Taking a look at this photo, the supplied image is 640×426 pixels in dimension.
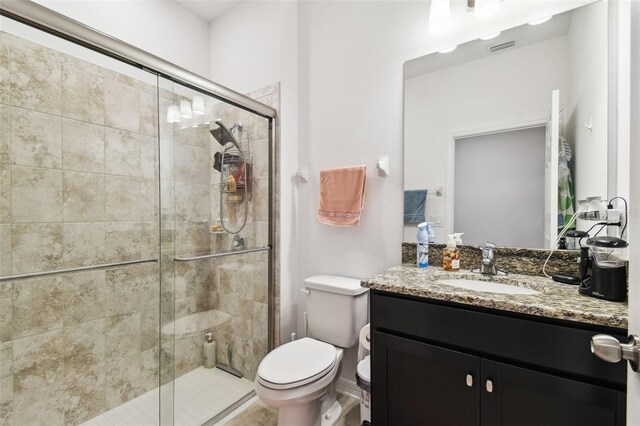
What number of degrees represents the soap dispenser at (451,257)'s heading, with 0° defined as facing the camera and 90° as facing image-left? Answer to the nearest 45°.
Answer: approximately 0°

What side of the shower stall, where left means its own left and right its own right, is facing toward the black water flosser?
front

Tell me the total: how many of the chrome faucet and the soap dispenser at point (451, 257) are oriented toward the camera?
2

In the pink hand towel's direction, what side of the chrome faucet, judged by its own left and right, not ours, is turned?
right

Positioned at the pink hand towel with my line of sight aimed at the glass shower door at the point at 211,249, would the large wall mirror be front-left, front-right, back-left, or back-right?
back-left

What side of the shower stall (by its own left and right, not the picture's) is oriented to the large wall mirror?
front

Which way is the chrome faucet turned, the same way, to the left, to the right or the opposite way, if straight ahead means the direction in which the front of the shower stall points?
to the right

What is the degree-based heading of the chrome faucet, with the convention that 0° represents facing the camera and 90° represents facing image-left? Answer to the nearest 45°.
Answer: approximately 0°

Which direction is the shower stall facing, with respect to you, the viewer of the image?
facing the viewer and to the right of the viewer
